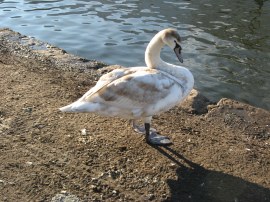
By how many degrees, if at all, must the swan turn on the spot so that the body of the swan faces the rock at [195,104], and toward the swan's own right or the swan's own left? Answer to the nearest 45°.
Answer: approximately 45° to the swan's own left

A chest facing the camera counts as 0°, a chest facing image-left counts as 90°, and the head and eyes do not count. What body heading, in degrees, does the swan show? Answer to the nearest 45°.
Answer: approximately 270°

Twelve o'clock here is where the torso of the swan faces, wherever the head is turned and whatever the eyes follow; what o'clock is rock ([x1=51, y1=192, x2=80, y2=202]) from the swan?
The rock is roughly at 4 o'clock from the swan.
